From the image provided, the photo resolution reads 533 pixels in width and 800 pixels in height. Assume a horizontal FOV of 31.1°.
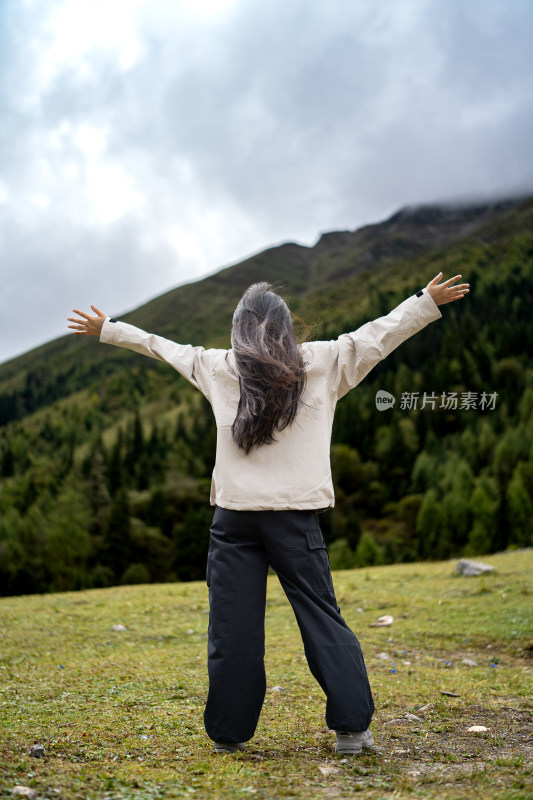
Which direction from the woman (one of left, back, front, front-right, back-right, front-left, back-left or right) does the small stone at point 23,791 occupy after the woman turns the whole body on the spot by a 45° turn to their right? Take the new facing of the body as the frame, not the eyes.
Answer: back

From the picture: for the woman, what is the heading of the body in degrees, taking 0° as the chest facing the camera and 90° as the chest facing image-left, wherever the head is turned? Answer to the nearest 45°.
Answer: approximately 180°

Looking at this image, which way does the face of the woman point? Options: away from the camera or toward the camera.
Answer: away from the camera

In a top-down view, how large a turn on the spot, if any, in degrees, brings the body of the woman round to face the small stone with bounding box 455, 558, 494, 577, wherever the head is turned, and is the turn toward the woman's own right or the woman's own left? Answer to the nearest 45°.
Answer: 0° — they already face it
